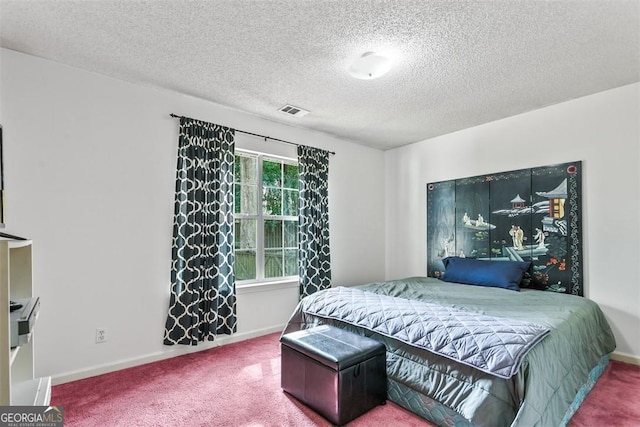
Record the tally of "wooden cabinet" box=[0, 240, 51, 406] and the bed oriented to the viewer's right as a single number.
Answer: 1

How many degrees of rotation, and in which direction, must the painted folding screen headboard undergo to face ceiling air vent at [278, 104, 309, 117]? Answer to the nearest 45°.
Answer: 0° — it already faces it

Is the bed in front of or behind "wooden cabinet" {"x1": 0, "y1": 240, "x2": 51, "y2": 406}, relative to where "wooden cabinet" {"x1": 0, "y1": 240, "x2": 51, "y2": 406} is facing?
in front

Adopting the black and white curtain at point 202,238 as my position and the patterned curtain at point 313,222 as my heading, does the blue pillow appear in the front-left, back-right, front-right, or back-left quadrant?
front-right

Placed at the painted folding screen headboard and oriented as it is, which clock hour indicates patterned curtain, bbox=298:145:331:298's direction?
The patterned curtain is roughly at 1 o'clock from the painted folding screen headboard.

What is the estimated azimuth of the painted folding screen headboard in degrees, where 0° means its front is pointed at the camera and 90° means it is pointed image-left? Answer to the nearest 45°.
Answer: approximately 45°

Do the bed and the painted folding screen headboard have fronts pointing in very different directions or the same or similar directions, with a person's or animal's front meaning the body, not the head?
same or similar directions

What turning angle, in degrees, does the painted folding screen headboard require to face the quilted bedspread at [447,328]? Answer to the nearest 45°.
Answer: approximately 45° to its left

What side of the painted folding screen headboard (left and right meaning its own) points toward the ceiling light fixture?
front

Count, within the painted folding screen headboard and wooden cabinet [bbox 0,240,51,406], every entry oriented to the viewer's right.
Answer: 1

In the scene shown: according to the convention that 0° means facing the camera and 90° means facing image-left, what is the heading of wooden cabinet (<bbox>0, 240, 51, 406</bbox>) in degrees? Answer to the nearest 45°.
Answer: approximately 270°

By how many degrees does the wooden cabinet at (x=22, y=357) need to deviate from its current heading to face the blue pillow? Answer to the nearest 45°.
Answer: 0° — it already faces it

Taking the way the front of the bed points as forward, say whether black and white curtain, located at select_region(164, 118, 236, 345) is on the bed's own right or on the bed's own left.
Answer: on the bed's own right

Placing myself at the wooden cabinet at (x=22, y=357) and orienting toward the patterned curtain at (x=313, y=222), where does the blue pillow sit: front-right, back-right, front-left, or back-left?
front-right

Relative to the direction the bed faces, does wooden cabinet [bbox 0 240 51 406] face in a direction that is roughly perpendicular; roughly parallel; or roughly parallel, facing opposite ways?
roughly parallel, facing opposite ways

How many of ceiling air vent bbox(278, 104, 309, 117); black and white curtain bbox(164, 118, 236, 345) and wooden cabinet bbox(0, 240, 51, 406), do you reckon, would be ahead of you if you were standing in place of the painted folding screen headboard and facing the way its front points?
3

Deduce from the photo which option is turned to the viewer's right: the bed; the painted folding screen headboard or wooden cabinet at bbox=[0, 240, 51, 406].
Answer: the wooden cabinet
